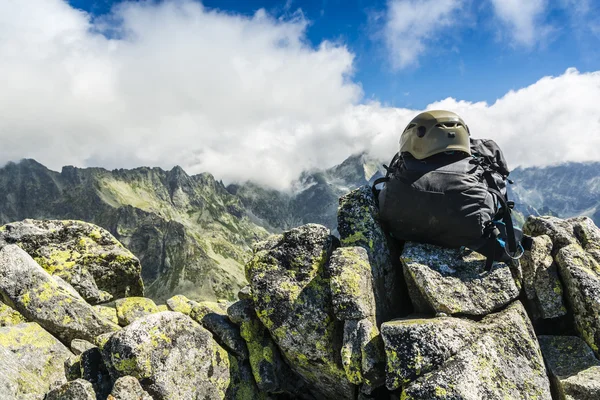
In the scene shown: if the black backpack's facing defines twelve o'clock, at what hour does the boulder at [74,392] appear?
The boulder is roughly at 1 o'clock from the black backpack.

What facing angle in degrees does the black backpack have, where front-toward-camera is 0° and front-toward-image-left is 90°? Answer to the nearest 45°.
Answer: approximately 45°

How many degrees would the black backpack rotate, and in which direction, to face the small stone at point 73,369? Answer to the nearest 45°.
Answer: approximately 45° to its right

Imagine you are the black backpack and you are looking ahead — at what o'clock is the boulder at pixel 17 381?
The boulder is roughly at 1 o'clock from the black backpack.

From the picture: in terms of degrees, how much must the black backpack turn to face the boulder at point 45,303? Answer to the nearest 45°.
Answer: approximately 45° to its right
